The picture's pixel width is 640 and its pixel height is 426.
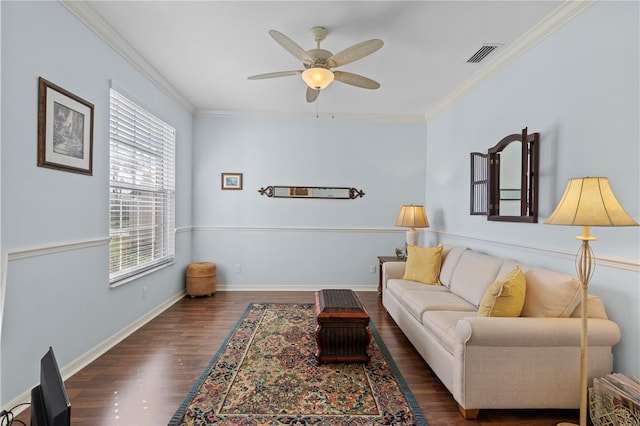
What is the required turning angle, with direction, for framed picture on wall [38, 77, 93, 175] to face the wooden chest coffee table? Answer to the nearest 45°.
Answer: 0° — it already faces it

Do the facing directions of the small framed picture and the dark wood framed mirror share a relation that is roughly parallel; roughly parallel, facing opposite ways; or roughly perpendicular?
roughly perpendicular

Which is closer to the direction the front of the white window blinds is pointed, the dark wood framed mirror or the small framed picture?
the dark wood framed mirror

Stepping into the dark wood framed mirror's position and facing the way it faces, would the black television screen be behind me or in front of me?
in front

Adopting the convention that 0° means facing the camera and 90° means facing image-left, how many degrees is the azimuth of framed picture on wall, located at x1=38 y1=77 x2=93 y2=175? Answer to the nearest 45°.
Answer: approximately 315°

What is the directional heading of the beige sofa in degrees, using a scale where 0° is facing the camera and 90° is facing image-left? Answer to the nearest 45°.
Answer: approximately 45°

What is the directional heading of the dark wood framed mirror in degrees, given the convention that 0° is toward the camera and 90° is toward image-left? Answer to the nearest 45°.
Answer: approximately 45°

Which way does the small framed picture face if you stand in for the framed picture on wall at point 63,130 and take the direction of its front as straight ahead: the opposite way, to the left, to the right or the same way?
to the right

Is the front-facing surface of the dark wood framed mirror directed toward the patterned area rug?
yes

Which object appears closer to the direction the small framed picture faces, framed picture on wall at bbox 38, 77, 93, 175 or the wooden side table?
the framed picture on wall

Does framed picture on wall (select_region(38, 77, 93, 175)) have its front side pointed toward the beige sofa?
yes

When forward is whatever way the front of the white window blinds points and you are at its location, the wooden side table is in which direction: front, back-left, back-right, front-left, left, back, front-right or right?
front-left
